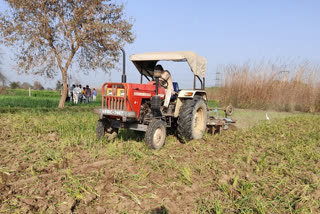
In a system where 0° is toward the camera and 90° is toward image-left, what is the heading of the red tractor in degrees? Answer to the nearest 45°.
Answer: approximately 45°
